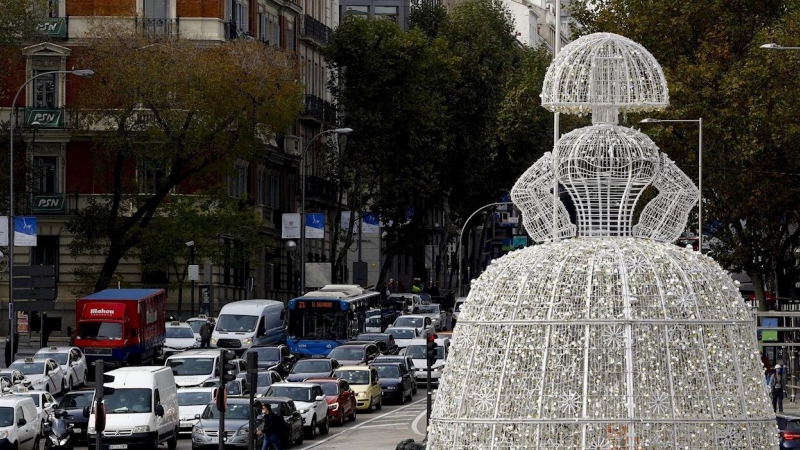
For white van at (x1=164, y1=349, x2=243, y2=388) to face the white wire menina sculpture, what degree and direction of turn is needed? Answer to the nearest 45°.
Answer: approximately 45° to its left

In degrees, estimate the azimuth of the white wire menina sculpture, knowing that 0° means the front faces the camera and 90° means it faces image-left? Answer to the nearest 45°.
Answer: approximately 0°

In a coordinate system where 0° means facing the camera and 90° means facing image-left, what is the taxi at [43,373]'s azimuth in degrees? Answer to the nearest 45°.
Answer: approximately 45°

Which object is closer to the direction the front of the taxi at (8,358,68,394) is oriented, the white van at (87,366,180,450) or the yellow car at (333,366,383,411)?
the white van
